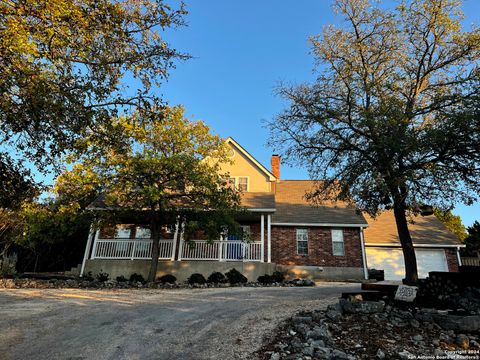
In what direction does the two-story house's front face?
toward the camera

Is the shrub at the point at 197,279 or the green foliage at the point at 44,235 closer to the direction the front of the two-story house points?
the shrub

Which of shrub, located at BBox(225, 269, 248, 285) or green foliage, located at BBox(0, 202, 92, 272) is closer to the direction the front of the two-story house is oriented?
the shrub

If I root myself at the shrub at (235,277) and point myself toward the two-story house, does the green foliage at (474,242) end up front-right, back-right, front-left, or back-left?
front-right

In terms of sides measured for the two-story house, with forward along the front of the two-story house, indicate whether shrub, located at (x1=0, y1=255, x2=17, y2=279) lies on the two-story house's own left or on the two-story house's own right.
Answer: on the two-story house's own right

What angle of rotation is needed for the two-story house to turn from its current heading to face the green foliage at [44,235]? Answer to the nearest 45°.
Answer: approximately 90° to its right

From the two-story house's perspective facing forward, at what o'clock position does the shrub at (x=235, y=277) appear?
The shrub is roughly at 1 o'clock from the two-story house.

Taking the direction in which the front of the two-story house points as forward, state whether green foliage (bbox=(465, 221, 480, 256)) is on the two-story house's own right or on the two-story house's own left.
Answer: on the two-story house's own left

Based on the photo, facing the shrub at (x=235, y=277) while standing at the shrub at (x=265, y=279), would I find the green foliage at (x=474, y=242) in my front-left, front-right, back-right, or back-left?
back-right

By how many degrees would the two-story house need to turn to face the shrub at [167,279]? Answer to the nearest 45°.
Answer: approximately 45° to its right

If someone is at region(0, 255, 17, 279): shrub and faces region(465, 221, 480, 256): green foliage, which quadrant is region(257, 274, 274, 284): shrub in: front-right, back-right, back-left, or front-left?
front-right

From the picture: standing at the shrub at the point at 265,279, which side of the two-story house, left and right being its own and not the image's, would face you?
front
